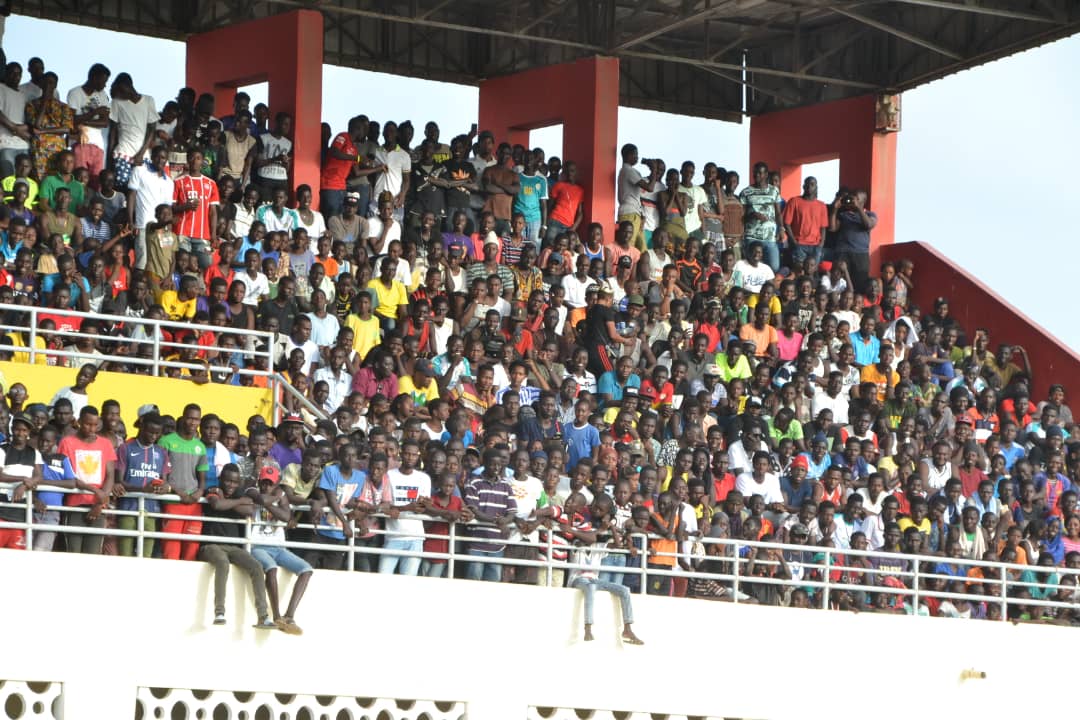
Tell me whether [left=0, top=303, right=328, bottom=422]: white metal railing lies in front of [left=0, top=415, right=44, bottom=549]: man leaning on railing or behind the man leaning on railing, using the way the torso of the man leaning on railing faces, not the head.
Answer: behind

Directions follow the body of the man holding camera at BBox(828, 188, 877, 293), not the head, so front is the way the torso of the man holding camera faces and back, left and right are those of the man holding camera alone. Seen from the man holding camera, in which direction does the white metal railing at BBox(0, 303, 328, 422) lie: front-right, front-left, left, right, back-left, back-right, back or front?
front-right

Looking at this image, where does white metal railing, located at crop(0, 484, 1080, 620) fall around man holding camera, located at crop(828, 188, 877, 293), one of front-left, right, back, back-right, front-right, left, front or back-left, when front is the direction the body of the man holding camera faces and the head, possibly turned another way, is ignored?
front

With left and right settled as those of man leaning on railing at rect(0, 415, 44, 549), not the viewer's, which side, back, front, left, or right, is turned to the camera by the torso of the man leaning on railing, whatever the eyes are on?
front

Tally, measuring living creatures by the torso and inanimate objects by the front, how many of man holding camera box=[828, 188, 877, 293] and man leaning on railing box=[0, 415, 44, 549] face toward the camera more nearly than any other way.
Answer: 2

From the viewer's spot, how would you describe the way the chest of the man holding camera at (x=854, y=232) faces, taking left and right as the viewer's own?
facing the viewer

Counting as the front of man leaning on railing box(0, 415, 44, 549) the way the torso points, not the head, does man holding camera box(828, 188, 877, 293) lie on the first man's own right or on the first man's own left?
on the first man's own left

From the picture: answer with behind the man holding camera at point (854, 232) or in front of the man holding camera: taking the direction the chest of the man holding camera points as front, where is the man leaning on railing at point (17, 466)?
in front
